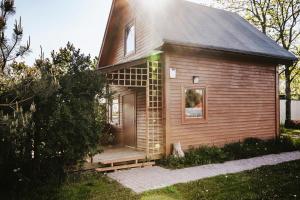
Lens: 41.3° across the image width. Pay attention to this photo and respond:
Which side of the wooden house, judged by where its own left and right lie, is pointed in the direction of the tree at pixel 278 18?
back

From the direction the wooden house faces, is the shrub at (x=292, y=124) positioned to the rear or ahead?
to the rear

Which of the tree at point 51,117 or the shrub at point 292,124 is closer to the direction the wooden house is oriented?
the tree

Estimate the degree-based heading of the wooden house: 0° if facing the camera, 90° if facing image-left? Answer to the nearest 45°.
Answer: approximately 45°
